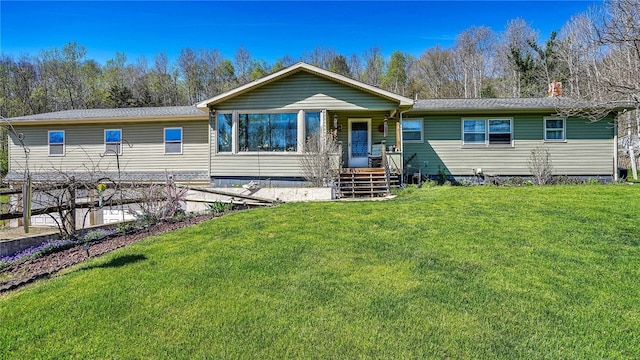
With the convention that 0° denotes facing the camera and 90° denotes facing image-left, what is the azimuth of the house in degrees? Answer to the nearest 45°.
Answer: approximately 0°

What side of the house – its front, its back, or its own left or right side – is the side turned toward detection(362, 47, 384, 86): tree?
back

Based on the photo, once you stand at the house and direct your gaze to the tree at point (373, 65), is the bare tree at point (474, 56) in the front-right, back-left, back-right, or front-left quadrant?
front-right

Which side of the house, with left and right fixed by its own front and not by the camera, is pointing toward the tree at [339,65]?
back

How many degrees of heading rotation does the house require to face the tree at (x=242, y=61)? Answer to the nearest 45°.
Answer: approximately 180°

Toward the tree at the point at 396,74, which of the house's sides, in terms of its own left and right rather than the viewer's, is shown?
back

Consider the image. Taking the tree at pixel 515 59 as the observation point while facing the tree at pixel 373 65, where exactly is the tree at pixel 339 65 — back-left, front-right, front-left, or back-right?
front-left

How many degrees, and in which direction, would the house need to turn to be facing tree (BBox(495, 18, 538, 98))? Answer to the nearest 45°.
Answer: approximately 135° to its left

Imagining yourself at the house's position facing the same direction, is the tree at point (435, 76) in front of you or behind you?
behind
